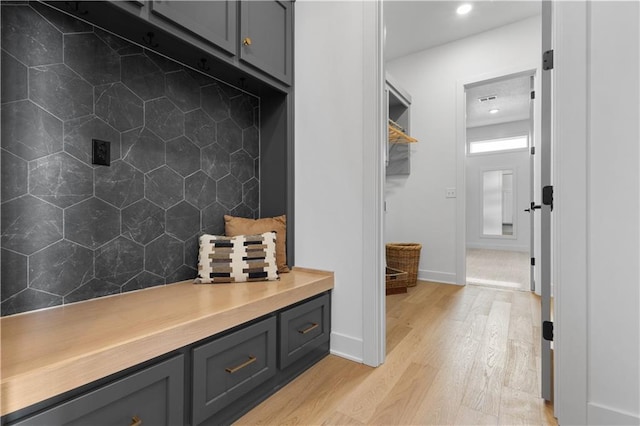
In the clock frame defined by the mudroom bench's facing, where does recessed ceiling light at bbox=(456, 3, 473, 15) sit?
The recessed ceiling light is roughly at 10 o'clock from the mudroom bench.

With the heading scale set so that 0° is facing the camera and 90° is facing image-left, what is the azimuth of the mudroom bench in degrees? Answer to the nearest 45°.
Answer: approximately 315°

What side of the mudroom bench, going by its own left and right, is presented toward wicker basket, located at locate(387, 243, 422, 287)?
left

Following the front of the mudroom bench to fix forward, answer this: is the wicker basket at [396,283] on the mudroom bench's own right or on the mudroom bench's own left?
on the mudroom bench's own left
